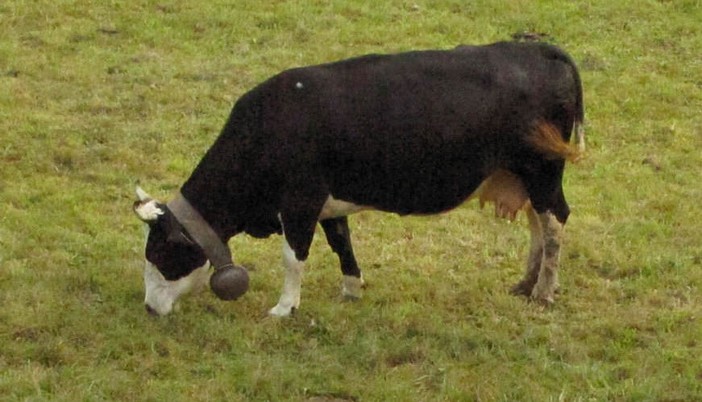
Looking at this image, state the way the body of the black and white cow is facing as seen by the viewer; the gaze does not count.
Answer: to the viewer's left
